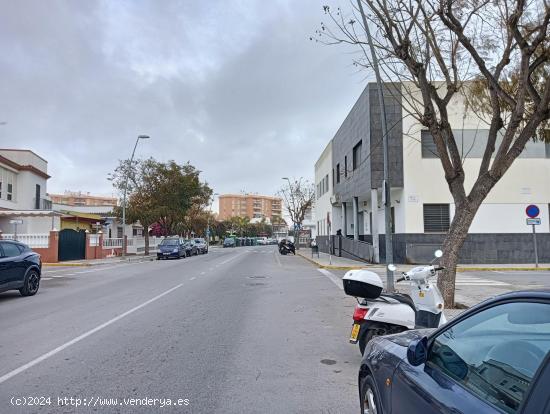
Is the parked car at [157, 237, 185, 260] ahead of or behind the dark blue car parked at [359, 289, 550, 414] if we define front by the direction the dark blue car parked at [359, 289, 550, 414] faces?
ahead

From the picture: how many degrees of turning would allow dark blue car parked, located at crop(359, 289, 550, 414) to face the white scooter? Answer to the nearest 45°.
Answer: approximately 45° to its right

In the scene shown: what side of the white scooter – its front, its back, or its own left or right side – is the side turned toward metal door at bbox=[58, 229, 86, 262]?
left

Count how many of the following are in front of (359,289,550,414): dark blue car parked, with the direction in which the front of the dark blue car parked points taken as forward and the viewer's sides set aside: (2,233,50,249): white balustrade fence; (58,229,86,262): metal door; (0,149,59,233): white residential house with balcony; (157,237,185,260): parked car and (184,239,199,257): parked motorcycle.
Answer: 5

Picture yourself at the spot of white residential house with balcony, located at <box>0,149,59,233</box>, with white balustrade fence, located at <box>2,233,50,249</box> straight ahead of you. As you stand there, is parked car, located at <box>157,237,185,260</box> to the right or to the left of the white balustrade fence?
left

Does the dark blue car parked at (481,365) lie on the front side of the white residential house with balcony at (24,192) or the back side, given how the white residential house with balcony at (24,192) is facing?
on the front side

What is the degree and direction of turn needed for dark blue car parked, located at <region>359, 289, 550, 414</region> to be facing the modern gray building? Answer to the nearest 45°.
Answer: approximately 45° to its right

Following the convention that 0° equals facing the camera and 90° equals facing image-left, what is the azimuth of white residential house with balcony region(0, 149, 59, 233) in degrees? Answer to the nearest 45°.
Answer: approximately 315°

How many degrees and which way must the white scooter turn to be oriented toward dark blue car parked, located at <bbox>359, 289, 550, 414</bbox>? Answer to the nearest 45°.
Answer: approximately 135° to its right

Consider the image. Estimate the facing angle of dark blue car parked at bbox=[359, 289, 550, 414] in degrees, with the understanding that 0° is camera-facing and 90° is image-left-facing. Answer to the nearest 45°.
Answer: approximately 135°

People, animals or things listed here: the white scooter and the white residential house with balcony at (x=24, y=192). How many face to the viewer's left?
0

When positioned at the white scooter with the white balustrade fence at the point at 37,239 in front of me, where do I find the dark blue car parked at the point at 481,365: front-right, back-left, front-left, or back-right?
back-left

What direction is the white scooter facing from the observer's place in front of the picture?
facing away from the viewer and to the right of the viewer
